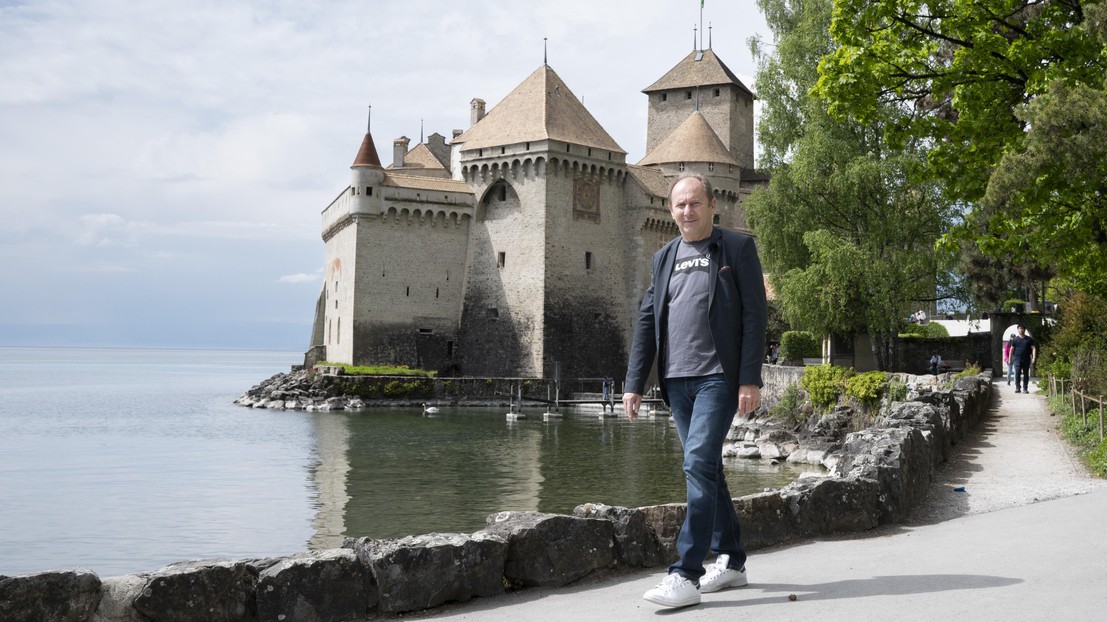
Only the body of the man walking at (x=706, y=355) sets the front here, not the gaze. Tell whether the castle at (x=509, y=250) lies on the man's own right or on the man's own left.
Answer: on the man's own right

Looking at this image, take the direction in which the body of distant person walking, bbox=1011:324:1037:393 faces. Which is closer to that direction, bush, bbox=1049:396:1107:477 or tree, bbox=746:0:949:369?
the bush

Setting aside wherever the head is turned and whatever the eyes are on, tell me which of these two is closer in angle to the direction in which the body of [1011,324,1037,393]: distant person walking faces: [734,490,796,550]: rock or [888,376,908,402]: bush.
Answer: the rock

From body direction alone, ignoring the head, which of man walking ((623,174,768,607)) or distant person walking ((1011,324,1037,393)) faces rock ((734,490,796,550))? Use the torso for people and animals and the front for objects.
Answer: the distant person walking

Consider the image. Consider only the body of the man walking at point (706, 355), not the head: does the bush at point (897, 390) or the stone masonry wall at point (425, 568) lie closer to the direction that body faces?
the stone masonry wall

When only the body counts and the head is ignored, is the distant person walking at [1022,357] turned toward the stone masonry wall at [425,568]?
yes

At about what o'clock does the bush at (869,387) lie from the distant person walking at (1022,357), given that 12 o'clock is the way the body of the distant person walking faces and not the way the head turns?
The bush is roughly at 2 o'clock from the distant person walking.

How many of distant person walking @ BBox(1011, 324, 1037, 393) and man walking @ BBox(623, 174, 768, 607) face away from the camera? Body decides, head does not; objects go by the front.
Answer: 0

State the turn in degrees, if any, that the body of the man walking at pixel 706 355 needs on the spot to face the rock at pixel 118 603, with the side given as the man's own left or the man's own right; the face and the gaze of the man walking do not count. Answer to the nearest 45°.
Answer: approximately 45° to the man's own right

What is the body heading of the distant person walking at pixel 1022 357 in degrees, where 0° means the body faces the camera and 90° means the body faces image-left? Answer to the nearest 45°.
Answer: approximately 0°
